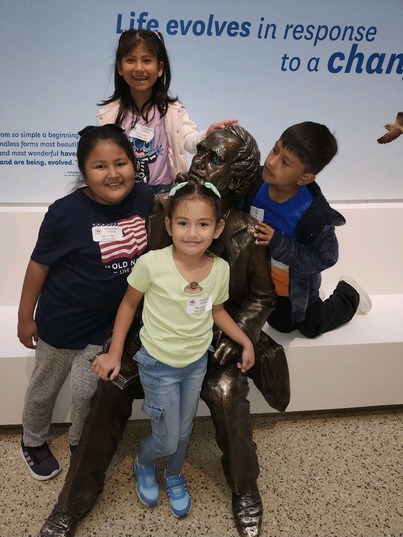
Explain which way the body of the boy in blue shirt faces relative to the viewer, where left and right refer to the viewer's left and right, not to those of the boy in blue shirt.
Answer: facing the viewer and to the left of the viewer

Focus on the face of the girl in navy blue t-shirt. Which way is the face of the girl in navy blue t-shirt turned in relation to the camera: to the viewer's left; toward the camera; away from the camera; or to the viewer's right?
toward the camera

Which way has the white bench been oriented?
toward the camera

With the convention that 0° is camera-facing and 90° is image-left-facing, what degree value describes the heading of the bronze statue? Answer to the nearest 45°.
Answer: approximately 45°
